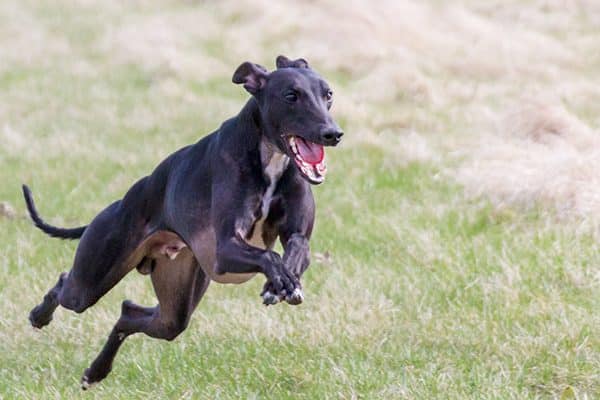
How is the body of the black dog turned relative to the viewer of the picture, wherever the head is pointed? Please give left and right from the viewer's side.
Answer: facing the viewer and to the right of the viewer
